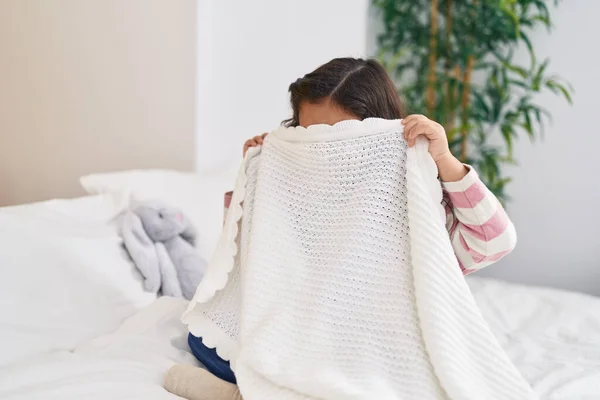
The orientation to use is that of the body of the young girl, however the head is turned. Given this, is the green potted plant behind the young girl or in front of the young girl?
behind

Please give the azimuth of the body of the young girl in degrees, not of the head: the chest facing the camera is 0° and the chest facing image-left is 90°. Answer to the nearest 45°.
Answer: approximately 45°

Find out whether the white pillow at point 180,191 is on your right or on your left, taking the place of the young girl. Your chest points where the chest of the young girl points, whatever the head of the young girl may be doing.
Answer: on your right

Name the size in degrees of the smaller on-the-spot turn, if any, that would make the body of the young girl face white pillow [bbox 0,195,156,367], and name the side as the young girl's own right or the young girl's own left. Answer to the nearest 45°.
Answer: approximately 45° to the young girl's own right
